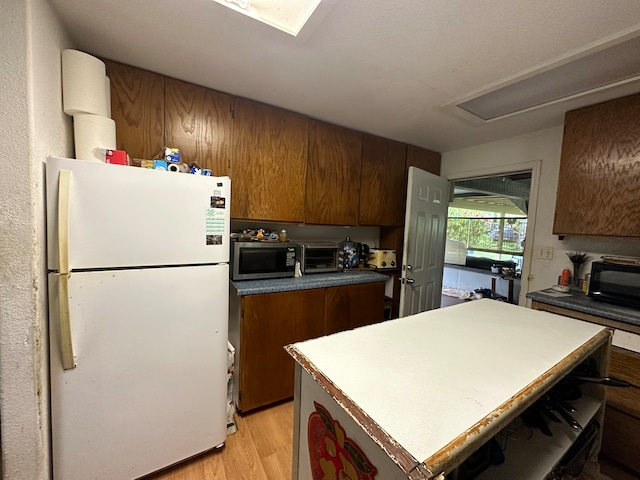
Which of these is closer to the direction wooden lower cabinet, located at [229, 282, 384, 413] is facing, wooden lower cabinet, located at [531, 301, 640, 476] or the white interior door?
the wooden lower cabinet

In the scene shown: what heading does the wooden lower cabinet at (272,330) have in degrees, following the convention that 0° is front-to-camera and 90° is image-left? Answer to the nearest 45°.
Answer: approximately 315°
